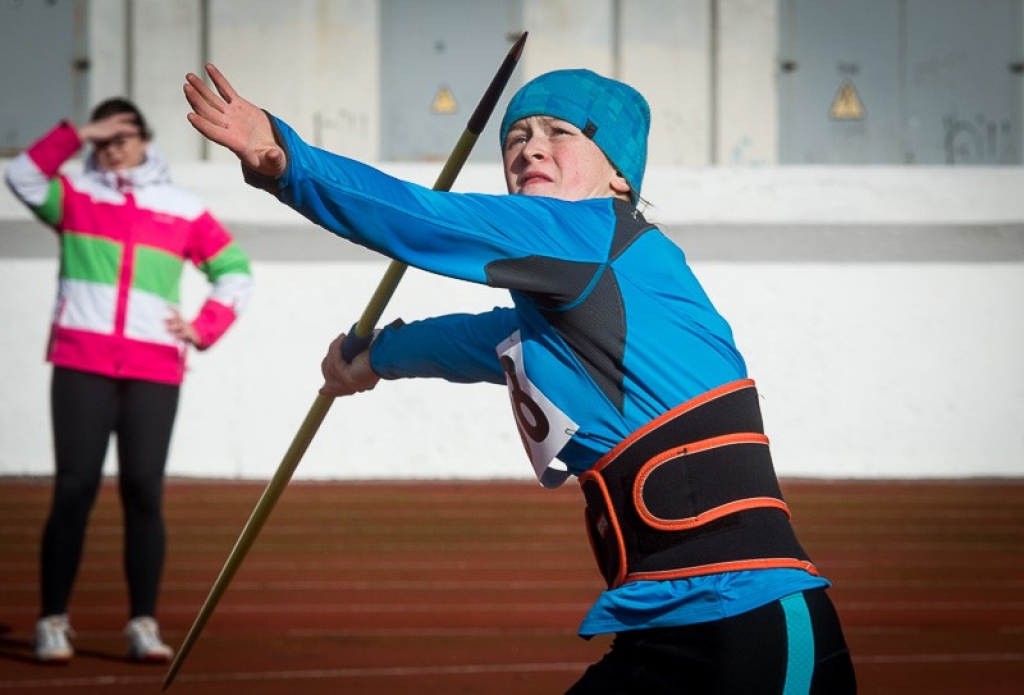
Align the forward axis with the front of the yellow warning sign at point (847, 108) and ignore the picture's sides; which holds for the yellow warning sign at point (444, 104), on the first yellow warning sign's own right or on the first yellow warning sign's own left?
on the first yellow warning sign's own right

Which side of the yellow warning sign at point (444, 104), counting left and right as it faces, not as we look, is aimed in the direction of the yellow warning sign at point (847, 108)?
left

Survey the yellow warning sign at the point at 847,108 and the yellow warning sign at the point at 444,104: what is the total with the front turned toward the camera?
2

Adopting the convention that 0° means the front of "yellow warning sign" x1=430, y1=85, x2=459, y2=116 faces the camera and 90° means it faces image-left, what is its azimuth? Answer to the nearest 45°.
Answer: approximately 0°

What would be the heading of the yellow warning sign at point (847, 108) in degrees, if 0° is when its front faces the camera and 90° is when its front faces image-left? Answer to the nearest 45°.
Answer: approximately 0°
